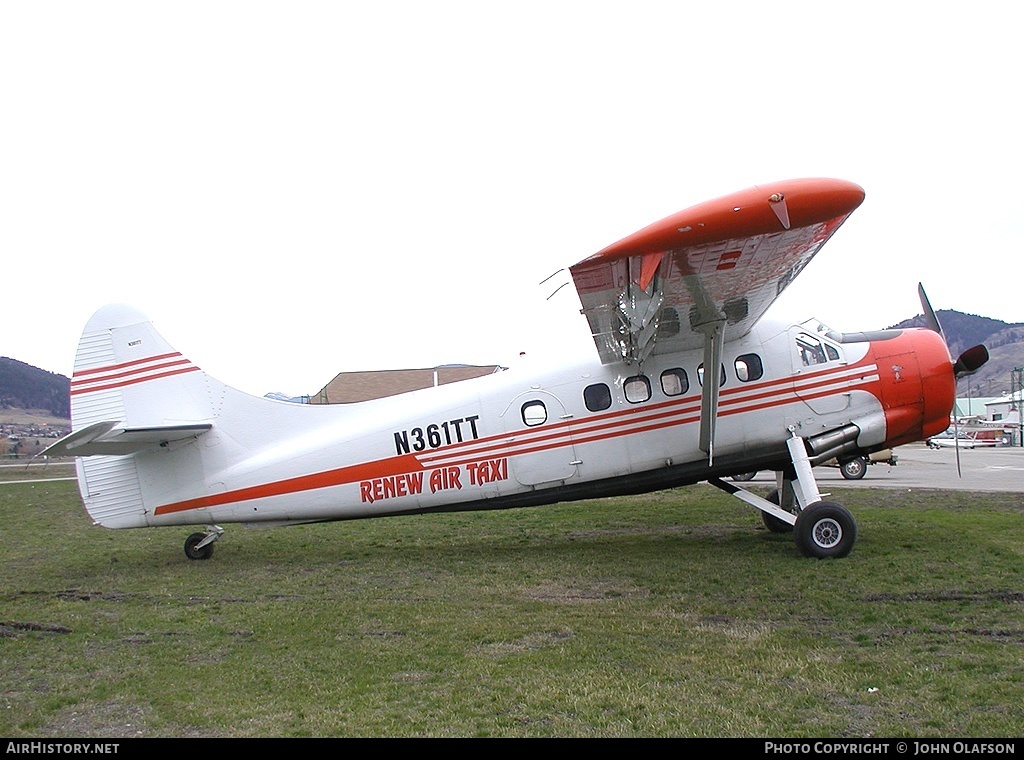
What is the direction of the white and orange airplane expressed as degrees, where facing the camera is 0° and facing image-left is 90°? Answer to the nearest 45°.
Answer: approximately 270°

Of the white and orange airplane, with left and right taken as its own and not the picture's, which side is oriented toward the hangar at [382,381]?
left
